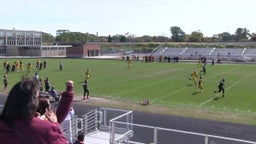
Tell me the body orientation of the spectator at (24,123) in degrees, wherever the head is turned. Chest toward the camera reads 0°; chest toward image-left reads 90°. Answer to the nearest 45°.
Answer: approximately 225°
